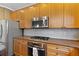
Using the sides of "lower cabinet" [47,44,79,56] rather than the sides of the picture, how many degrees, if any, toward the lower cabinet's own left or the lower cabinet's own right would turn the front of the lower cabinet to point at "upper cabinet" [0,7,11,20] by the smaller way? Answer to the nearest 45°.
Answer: approximately 90° to the lower cabinet's own right

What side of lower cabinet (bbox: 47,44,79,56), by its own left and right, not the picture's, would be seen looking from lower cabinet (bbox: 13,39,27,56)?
right

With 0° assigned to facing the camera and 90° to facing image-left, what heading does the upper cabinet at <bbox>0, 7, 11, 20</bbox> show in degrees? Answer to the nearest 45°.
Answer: approximately 315°

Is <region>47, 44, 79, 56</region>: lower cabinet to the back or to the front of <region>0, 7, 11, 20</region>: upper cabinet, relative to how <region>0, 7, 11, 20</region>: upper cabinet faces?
to the front

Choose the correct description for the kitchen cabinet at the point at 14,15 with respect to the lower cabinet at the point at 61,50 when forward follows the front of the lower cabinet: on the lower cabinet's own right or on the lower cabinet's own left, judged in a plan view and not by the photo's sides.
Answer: on the lower cabinet's own right

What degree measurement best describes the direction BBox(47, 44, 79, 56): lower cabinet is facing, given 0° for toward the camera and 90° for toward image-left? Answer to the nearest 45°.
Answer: approximately 45°

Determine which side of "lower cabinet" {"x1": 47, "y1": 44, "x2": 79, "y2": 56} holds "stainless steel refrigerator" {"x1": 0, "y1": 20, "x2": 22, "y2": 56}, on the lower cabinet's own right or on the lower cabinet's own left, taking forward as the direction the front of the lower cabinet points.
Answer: on the lower cabinet's own right

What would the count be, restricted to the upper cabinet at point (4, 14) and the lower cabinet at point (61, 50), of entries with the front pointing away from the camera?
0

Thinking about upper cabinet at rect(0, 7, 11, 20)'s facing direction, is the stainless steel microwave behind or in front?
in front
